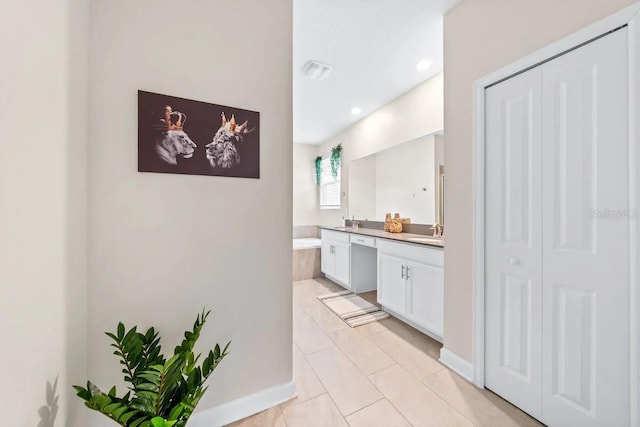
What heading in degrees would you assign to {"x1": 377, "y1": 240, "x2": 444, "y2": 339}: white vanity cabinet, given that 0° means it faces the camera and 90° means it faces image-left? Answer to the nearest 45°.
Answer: approximately 45°

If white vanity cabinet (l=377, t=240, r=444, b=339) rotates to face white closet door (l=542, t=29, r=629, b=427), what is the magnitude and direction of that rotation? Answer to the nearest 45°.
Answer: approximately 90° to its left

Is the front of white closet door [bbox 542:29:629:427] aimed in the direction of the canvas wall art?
yes

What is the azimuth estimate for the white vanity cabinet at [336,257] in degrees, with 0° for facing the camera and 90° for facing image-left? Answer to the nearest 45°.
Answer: approximately 45°

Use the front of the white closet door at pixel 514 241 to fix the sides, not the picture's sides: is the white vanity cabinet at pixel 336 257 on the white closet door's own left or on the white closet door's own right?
on the white closet door's own right

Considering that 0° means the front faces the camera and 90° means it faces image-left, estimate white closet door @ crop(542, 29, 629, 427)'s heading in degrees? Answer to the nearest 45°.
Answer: approximately 45°
